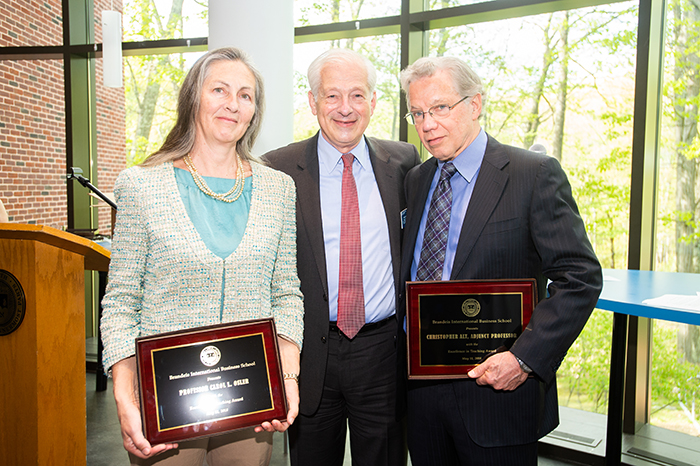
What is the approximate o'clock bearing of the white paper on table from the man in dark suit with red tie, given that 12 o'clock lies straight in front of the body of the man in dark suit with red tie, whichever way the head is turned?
The white paper on table is roughly at 9 o'clock from the man in dark suit with red tie.

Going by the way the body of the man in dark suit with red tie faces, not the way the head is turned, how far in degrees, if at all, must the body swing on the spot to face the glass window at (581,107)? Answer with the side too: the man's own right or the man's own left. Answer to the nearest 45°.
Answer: approximately 135° to the man's own left

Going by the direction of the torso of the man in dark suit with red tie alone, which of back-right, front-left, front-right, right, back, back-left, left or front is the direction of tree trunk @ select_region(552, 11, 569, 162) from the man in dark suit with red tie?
back-left

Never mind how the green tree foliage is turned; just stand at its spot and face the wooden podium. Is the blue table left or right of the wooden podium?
left

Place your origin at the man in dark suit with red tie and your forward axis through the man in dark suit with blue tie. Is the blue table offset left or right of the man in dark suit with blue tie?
left

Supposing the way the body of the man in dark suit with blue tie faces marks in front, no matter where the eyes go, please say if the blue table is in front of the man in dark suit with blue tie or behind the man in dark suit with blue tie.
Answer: behind

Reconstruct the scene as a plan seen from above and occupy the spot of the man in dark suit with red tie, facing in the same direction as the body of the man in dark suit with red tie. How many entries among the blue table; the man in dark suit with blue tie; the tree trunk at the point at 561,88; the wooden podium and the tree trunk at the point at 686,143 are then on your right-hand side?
1

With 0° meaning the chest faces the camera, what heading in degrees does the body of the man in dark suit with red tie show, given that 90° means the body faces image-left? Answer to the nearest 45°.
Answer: approximately 0°

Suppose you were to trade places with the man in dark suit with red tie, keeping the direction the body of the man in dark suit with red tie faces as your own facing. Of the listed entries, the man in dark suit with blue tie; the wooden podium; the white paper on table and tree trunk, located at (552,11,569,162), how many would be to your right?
1

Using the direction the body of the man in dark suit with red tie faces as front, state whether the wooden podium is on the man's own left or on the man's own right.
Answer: on the man's own right

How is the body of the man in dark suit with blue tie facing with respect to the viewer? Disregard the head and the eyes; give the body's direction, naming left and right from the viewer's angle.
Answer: facing the viewer and to the left of the viewer

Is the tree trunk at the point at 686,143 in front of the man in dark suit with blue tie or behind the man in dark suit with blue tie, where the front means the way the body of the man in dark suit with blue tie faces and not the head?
behind

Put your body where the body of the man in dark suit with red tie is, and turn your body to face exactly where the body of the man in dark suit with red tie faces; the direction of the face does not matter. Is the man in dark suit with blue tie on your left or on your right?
on your left

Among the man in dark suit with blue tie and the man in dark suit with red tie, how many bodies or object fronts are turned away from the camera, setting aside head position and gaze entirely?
0

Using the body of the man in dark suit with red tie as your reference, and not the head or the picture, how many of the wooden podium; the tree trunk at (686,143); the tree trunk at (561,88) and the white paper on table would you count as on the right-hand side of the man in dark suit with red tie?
1

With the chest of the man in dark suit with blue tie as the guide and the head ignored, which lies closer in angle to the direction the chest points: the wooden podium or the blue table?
the wooden podium
